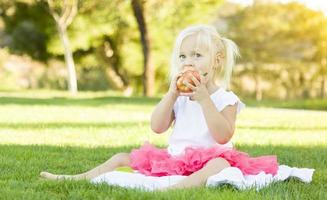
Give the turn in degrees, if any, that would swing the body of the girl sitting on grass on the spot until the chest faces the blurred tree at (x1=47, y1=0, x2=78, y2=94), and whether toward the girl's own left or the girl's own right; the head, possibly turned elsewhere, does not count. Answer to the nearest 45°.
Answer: approximately 135° to the girl's own right

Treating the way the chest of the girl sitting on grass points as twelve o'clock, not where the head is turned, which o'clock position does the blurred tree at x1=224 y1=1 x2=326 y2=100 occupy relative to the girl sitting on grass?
The blurred tree is roughly at 5 o'clock from the girl sitting on grass.

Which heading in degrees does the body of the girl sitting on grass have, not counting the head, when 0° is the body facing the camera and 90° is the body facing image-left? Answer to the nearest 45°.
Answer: approximately 45°
